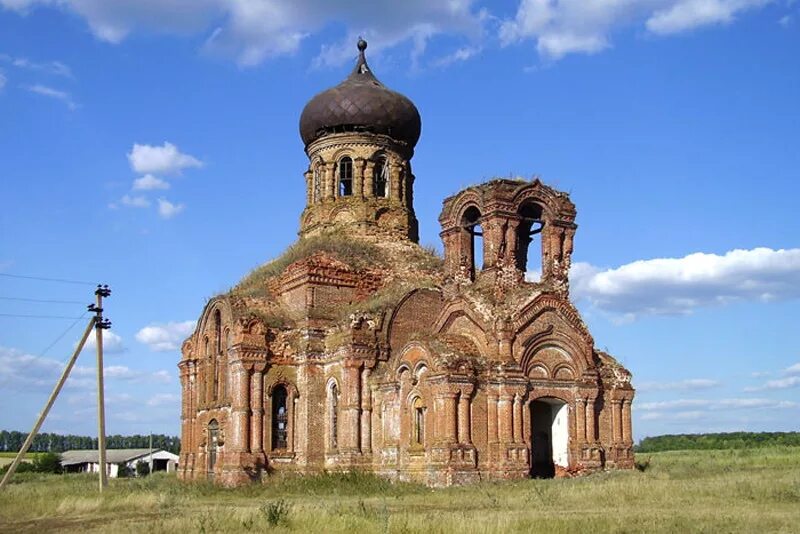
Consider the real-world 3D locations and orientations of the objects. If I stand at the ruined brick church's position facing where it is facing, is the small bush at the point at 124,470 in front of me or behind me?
behind

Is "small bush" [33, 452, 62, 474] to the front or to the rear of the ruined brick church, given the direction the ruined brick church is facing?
to the rear

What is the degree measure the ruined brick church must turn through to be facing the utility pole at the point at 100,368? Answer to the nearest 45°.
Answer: approximately 135° to its right

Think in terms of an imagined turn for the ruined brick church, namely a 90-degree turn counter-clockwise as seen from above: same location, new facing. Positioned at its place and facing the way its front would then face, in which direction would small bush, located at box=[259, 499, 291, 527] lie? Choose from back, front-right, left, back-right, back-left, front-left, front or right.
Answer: back-right

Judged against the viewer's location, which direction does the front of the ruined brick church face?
facing the viewer and to the right of the viewer
